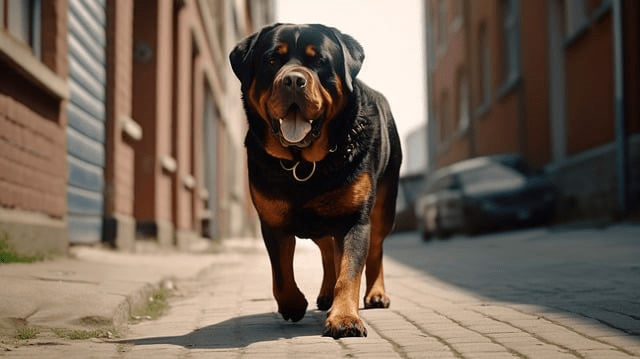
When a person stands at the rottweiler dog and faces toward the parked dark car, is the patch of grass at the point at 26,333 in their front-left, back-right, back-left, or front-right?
back-left

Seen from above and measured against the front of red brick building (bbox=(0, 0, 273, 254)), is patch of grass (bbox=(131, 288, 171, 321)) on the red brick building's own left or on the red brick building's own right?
on the red brick building's own right

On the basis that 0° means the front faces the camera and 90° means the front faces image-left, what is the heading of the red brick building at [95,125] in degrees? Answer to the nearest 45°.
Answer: approximately 270°

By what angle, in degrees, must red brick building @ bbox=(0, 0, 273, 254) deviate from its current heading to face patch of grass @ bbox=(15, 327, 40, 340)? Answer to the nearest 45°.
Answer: approximately 90° to its right

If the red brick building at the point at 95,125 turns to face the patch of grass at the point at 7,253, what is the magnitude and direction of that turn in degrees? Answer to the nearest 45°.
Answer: approximately 90° to its right

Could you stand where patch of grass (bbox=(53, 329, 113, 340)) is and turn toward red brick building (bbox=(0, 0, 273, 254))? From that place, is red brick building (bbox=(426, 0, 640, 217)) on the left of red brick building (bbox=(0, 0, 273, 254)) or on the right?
right

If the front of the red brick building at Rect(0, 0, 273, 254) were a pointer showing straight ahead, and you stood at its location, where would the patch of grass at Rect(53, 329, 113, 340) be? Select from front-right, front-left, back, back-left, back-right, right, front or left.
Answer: right
